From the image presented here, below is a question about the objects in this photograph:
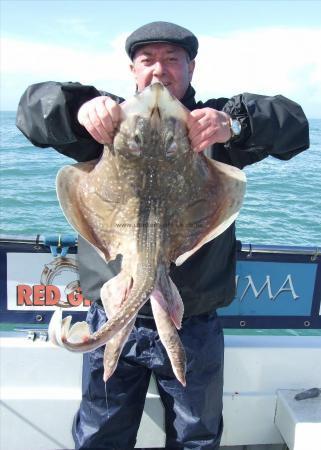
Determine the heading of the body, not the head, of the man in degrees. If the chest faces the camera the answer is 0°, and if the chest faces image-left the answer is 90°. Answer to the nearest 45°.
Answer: approximately 0°
